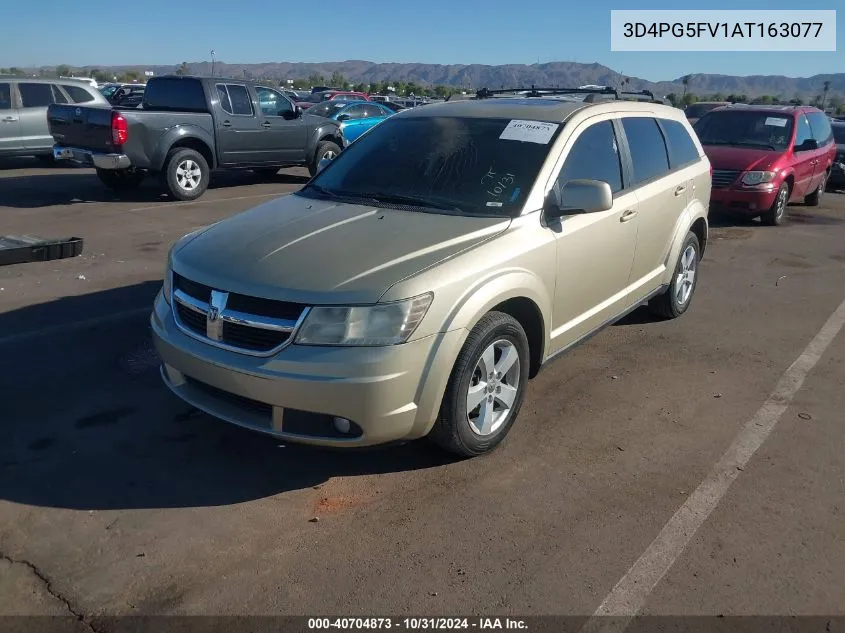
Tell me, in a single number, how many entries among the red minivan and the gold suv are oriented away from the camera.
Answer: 0

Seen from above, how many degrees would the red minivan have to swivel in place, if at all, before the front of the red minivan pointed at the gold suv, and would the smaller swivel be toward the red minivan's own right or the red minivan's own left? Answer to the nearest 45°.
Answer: approximately 45° to the red minivan's own left

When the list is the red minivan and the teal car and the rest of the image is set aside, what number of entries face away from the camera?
0

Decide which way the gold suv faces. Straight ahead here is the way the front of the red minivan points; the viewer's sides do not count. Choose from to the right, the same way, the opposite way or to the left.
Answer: the same way

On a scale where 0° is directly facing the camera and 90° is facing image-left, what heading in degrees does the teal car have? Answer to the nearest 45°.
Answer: approximately 45°

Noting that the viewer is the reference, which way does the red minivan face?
facing the viewer and to the left of the viewer

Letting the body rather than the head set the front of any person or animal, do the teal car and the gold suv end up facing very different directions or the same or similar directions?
same or similar directions

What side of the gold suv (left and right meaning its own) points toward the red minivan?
back

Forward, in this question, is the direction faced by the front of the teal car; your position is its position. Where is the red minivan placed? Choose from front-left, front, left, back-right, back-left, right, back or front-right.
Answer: left

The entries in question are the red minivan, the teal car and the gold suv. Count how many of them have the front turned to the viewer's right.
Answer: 0

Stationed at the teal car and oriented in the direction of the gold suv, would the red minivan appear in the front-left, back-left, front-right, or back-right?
front-left

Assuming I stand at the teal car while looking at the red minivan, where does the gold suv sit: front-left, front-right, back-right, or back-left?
front-right

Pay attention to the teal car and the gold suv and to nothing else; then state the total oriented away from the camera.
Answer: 0

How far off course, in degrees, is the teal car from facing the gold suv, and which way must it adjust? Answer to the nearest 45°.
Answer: approximately 45° to its left

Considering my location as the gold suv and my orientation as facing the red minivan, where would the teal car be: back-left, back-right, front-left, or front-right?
front-left
